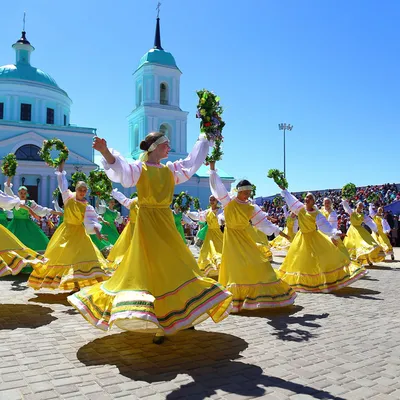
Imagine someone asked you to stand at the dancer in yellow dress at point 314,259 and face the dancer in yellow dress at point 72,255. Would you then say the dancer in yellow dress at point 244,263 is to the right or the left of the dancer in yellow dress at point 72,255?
left

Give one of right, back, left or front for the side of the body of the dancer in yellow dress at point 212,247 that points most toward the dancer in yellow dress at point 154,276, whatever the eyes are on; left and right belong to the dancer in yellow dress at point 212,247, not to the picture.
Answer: front

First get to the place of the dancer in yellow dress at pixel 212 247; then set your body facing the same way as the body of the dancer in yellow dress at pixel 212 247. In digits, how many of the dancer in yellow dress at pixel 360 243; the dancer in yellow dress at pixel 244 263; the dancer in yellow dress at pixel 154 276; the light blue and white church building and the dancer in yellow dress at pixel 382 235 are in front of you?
2

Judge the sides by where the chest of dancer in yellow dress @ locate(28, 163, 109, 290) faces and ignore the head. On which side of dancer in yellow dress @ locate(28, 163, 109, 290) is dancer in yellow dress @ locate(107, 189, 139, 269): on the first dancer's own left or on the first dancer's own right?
on the first dancer's own left

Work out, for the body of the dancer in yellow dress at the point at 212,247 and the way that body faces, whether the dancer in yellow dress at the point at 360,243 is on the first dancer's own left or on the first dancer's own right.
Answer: on the first dancer's own left

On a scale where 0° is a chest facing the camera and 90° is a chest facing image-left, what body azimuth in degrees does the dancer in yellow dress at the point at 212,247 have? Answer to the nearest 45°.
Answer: approximately 0°

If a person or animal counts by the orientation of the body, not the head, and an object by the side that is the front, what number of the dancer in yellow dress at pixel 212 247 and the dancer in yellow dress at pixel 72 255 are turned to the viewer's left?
0

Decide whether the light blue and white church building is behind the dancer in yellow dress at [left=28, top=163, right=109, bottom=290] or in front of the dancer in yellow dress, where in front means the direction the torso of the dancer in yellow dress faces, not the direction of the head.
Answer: behind

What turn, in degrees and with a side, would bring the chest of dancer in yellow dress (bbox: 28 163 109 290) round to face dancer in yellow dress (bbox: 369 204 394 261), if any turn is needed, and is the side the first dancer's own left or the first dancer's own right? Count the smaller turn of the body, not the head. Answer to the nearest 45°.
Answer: approximately 90° to the first dancer's own left

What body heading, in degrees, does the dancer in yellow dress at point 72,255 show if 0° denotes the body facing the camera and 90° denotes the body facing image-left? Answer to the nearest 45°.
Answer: approximately 315°

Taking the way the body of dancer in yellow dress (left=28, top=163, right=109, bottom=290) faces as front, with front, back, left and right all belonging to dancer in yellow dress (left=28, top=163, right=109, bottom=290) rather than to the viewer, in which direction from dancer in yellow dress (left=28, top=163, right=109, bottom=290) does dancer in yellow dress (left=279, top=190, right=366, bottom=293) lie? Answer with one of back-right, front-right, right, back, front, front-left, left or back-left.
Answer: front-left

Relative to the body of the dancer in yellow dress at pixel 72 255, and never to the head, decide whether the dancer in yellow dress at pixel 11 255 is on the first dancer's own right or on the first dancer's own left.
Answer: on the first dancer's own right

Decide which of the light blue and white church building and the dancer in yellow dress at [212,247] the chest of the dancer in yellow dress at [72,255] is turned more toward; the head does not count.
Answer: the dancer in yellow dress
